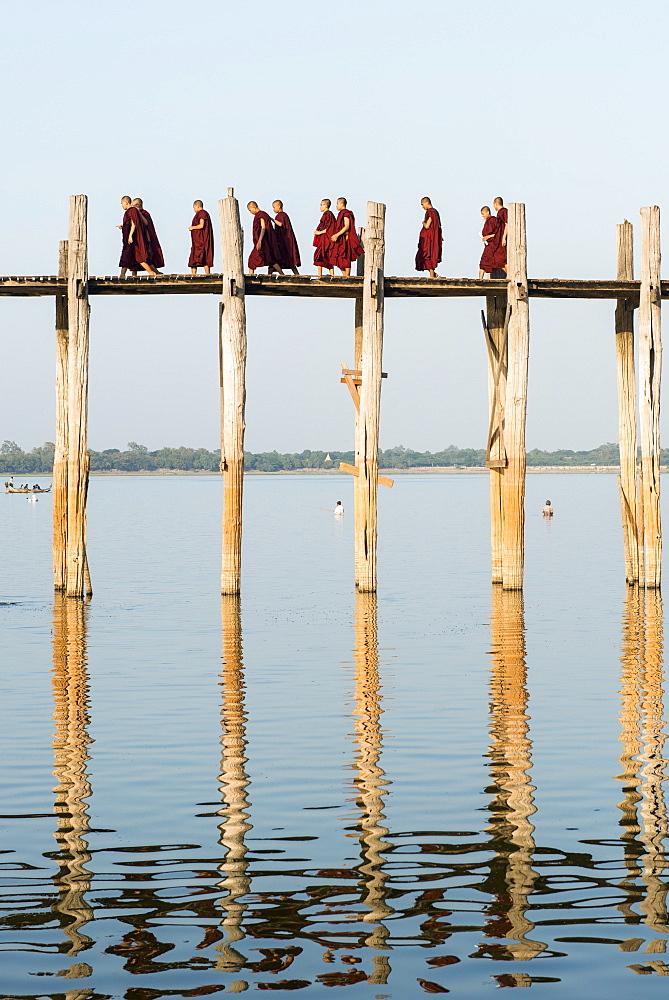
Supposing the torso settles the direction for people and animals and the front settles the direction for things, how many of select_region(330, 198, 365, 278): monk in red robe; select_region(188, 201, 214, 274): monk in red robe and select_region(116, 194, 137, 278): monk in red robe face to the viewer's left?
3

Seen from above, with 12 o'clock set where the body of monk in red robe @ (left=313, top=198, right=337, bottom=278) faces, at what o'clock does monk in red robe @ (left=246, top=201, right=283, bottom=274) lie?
monk in red robe @ (left=246, top=201, right=283, bottom=274) is roughly at 12 o'clock from monk in red robe @ (left=313, top=198, right=337, bottom=278).

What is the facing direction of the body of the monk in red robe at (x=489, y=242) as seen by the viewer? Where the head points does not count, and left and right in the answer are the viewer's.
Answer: facing to the left of the viewer

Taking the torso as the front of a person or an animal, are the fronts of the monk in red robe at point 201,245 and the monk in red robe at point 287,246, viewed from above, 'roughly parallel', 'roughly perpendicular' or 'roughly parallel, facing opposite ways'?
roughly parallel

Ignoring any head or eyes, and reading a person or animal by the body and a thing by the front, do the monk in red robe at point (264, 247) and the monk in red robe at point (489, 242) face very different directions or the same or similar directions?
same or similar directions

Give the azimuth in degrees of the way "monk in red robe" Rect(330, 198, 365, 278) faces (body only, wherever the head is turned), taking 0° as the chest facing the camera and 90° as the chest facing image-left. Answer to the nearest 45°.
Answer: approximately 90°

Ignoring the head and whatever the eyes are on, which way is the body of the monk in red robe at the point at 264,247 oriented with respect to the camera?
to the viewer's left

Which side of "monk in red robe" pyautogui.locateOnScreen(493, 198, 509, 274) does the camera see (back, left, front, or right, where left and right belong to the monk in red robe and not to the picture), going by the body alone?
left

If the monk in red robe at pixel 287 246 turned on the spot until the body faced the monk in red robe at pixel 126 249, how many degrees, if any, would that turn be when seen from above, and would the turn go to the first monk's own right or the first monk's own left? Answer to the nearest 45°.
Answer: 0° — they already face them

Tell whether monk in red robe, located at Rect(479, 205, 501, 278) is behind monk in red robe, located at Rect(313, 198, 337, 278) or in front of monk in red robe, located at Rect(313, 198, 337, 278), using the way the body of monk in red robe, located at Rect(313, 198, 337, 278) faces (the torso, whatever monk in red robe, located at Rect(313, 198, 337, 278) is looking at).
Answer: behind

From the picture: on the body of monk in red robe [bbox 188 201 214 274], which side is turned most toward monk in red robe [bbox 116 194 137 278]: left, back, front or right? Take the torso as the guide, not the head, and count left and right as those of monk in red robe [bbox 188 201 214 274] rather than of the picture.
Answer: front

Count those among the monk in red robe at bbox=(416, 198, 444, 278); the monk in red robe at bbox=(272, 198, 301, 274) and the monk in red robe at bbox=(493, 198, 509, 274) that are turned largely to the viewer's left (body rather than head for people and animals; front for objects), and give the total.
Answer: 3

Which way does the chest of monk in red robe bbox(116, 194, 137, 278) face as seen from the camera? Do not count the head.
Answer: to the viewer's left

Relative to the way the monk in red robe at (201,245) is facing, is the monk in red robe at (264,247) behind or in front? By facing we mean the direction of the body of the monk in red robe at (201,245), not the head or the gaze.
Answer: behind

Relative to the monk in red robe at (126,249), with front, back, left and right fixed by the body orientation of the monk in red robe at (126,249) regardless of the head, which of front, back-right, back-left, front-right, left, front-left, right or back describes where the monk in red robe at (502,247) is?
back

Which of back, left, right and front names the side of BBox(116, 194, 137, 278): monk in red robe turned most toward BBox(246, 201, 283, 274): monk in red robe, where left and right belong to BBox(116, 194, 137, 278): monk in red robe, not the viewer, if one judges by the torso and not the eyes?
back

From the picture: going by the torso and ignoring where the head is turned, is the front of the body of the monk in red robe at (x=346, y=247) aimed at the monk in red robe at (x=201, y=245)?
yes

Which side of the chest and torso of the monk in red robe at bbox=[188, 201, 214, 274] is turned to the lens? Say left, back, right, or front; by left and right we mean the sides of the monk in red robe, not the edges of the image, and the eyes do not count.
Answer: left
